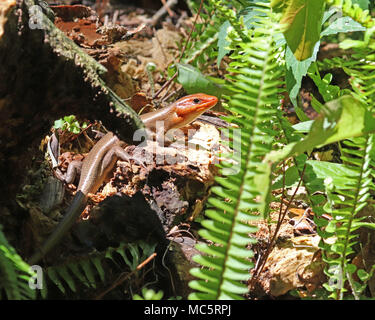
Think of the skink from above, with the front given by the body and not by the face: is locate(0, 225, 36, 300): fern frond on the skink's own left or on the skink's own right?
on the skink's own right

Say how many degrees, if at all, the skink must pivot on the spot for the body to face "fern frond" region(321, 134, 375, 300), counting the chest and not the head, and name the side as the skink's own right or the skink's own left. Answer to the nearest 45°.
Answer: approximately 45° to the skink's own right

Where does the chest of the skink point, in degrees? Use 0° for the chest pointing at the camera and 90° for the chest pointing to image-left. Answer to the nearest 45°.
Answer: approximately 270°

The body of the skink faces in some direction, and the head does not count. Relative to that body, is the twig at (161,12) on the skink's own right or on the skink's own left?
on the skink's own left
